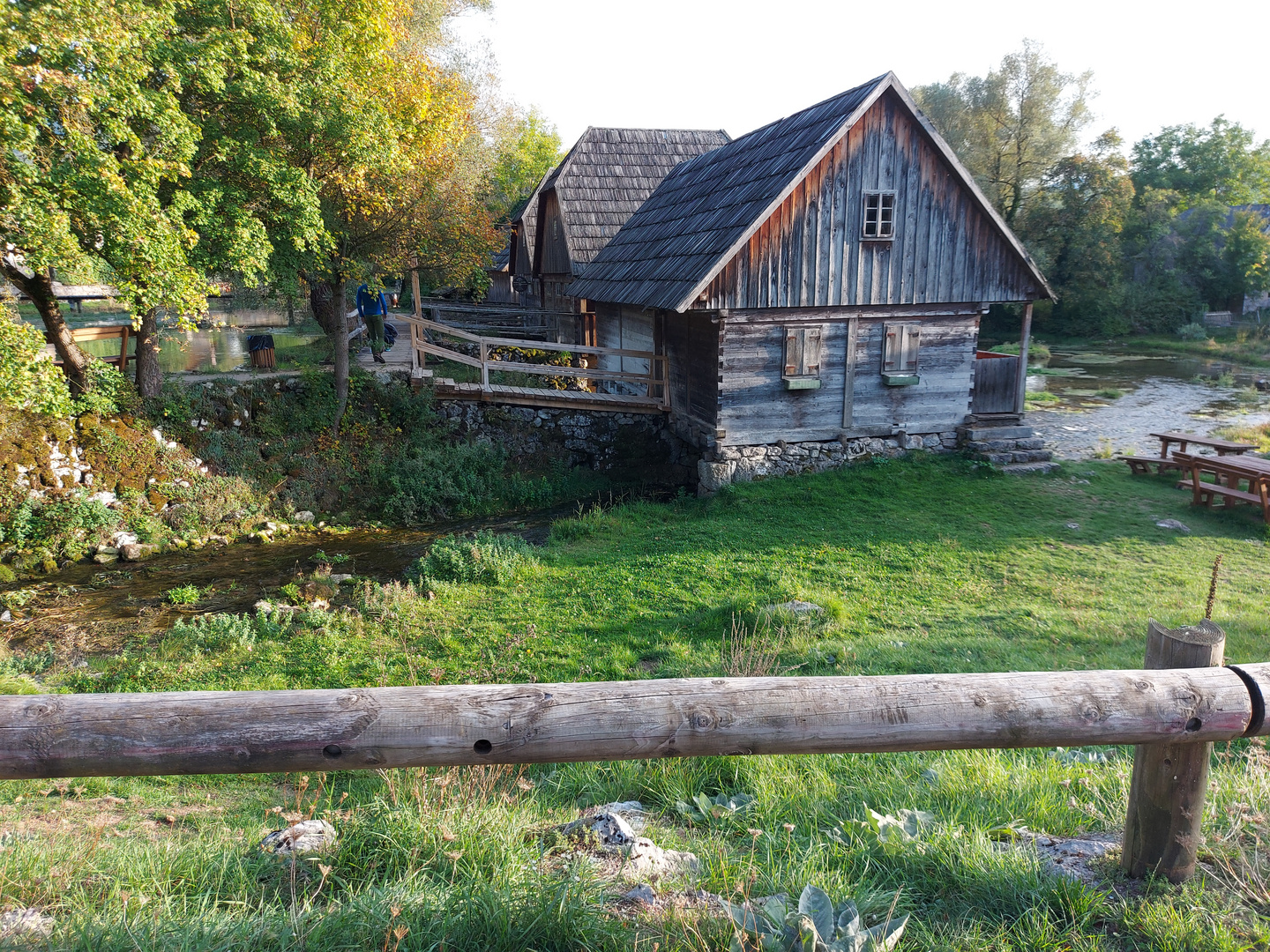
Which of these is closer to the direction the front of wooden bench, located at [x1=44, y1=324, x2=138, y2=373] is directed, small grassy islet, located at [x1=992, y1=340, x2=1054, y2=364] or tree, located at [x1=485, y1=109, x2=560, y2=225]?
the tree

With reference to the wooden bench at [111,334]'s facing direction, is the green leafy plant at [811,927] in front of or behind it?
behind

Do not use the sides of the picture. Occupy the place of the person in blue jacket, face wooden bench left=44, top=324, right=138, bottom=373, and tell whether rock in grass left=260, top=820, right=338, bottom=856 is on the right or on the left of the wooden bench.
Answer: left

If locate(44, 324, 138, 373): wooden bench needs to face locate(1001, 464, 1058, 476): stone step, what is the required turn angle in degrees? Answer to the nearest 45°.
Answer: approximately 135° to its right

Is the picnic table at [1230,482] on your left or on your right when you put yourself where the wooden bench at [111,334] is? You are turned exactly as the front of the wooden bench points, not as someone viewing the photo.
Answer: on your right

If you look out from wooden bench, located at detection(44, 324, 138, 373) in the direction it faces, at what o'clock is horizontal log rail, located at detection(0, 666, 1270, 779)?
The horizontal log rail is roughly at 6 o'clock from the wooden bench.

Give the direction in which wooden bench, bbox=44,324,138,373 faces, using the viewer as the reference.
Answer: facing away from the viewer
